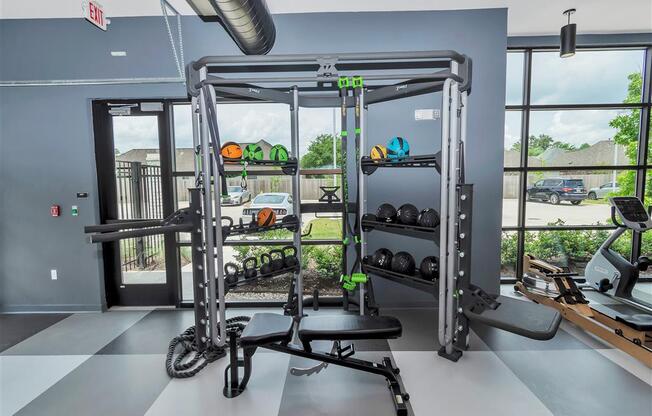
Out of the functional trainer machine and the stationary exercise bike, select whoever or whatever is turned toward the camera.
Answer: the functional trainer machine

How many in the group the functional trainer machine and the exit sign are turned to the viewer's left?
0

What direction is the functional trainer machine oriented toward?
toward the camera

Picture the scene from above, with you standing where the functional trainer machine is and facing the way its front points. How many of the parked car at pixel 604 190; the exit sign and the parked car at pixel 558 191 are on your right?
1

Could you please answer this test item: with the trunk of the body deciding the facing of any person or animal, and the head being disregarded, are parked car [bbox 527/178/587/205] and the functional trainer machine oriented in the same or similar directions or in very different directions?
very different directions

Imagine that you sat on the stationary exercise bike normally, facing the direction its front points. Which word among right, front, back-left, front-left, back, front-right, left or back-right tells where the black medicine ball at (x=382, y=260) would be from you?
left

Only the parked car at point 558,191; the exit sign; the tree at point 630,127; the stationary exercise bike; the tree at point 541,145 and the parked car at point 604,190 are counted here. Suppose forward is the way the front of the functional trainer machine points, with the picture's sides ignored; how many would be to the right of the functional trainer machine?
1

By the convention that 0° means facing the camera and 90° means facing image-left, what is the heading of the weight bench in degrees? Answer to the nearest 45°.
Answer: approximately 90°
